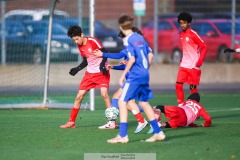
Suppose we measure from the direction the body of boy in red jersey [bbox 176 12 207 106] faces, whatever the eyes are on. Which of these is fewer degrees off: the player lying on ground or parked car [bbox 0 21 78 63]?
the player lying on ground

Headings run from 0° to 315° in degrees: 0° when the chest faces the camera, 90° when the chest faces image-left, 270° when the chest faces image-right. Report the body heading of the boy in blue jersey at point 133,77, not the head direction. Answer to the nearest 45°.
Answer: approximately 135°

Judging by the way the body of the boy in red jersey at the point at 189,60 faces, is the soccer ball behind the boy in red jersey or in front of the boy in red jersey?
in front

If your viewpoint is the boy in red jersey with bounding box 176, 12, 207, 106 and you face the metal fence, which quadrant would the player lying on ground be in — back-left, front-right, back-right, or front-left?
back-left

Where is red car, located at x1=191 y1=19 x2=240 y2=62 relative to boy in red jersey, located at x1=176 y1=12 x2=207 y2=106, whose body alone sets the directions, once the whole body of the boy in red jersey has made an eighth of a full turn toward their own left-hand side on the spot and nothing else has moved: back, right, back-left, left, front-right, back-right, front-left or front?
back

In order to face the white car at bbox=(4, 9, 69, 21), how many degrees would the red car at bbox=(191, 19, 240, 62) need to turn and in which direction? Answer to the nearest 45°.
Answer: approximately 90° to its right

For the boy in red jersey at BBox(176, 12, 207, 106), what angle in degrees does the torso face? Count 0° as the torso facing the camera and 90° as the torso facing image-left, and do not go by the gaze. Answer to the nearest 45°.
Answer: approximately 45°

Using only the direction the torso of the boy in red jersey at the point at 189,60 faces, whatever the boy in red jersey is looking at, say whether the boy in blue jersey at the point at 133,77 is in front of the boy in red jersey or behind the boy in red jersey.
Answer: in front
